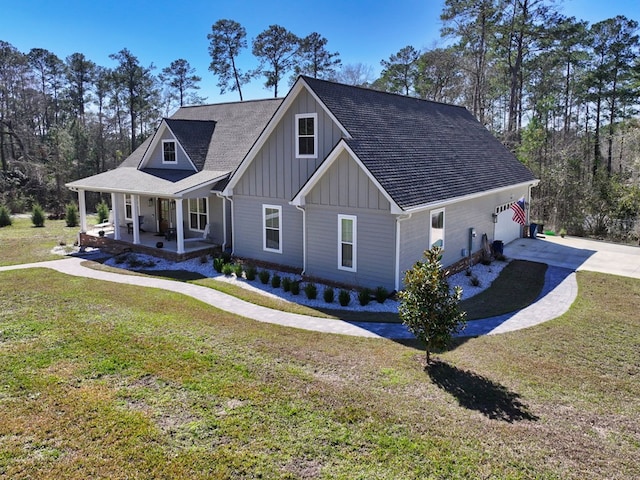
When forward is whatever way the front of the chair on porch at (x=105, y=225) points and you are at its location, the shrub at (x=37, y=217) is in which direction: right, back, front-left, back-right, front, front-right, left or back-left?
front-right

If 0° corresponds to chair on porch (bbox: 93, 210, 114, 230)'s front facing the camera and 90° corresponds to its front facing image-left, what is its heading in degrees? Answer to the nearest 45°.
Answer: approximately 90°

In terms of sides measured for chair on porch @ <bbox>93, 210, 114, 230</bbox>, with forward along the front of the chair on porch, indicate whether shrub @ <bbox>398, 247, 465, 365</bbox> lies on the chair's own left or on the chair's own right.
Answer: on the chair's own left

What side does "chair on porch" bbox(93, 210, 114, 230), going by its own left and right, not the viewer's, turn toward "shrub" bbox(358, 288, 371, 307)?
left

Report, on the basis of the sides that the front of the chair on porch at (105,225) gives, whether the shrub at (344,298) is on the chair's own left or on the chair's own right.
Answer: on the chair's own left

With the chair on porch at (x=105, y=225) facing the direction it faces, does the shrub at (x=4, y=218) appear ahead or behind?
ahead

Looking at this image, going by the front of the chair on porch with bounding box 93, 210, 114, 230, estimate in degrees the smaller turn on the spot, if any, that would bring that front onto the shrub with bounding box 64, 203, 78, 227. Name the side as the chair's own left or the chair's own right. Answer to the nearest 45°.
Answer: approximately 45° to the chair's own right

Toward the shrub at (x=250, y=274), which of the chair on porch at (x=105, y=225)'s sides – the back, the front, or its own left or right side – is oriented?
left
